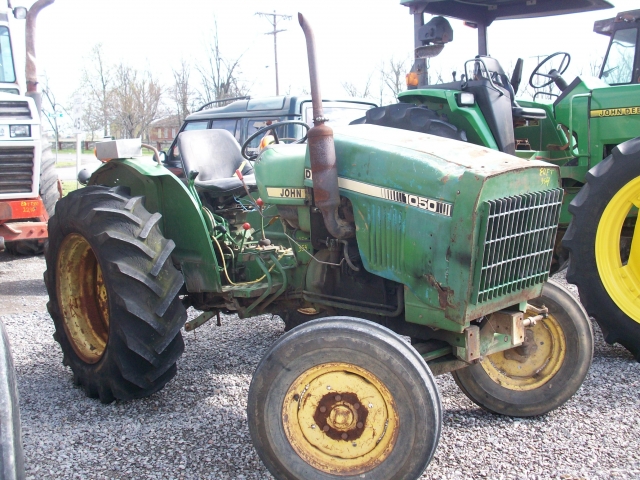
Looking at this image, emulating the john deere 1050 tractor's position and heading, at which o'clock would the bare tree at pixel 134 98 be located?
The bare tree is roughly at 7 o'clock from the john deere 1050 tractor.

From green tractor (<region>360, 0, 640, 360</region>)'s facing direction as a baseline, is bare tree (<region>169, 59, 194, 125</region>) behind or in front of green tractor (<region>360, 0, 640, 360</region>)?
behind

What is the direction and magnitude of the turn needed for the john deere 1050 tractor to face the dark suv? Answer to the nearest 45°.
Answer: approximately 135° to its left

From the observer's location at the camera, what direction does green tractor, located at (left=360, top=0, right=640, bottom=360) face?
facing the viewer and to the right of the viewer

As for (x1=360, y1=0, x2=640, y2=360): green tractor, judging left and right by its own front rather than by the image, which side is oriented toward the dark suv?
back

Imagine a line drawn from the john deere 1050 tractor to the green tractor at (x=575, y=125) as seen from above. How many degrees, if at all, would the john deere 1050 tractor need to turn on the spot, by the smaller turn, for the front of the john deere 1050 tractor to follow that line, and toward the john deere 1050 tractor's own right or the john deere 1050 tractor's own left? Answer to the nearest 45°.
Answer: approximately 90° to the john deere 1050 tractor's own left

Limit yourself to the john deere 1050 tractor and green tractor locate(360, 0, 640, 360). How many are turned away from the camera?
0

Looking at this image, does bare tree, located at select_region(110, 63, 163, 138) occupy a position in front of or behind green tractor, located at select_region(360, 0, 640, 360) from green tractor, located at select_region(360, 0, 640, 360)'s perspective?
behind

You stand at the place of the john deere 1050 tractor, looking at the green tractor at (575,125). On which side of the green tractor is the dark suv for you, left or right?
left
